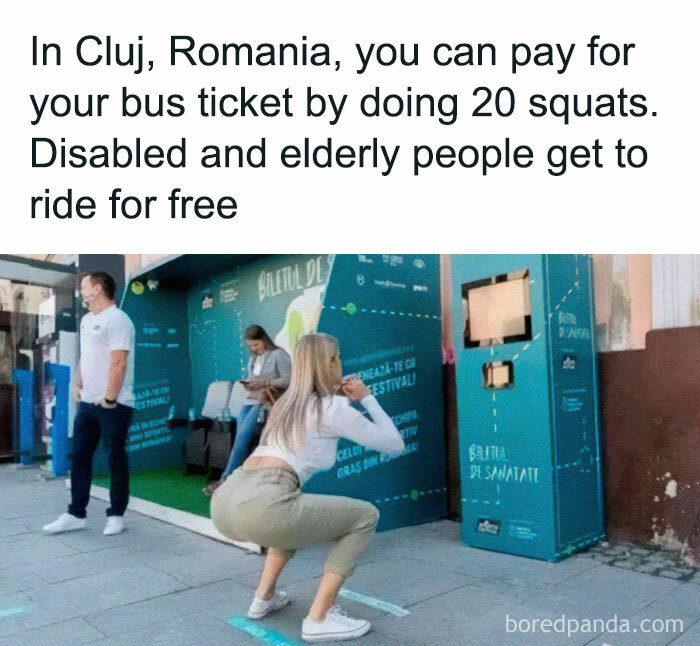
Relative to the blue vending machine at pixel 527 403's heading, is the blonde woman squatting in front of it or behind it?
in front

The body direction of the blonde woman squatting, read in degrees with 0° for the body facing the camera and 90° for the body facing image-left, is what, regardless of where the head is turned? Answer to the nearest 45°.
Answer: approximately 225°

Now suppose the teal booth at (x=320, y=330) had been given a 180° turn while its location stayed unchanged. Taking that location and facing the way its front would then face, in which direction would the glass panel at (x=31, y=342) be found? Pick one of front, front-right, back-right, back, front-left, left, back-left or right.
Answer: left

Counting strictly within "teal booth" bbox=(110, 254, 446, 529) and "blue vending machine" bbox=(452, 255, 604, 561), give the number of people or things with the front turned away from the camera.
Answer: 0

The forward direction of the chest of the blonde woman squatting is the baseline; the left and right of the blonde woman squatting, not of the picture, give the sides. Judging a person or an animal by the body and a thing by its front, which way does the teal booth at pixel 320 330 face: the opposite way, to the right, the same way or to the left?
the opposite way

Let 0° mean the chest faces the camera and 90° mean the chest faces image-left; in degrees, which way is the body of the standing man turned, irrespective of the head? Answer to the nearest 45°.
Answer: approximately 45°

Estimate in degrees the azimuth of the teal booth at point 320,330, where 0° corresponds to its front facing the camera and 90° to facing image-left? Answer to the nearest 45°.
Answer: approximately 45°

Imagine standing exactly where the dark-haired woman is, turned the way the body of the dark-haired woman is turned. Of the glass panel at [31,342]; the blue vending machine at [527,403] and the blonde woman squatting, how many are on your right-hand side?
1

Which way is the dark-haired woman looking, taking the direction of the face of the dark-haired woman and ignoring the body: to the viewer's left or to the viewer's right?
to the viewer's left

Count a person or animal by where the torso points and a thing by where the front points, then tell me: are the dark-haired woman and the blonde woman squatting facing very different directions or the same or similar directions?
very different directions

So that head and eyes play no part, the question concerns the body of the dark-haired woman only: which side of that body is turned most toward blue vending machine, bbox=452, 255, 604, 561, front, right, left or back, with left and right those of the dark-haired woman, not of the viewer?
left

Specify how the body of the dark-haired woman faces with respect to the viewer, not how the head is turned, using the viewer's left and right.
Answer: facing the viewer and to the left of the viewer

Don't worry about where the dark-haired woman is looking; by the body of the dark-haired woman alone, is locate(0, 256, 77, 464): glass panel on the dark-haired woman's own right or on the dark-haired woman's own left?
on the dark-haired woman's own right
